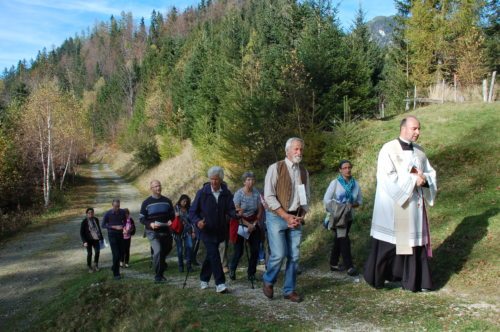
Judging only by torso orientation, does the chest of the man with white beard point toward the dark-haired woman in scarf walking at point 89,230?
no

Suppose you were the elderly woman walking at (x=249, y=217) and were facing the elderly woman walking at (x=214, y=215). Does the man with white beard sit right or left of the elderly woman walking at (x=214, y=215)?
left

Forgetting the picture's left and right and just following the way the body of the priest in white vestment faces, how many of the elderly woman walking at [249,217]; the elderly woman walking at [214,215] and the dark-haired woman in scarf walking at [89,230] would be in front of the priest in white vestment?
0

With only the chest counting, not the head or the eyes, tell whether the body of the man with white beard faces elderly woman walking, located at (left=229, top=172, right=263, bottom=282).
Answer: no

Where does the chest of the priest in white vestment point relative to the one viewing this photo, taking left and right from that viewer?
facing the viewer and to the right of the viewer

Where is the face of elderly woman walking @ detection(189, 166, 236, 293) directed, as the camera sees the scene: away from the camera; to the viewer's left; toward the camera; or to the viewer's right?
toward the camera

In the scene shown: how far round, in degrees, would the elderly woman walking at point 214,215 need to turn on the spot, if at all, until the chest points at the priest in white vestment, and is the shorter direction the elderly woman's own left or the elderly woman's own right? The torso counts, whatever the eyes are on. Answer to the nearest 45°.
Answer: approximately 45° to the elderly woman's own left

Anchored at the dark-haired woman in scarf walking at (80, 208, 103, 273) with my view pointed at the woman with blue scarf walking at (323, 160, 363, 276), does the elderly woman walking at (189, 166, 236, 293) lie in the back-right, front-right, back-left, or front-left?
front-right

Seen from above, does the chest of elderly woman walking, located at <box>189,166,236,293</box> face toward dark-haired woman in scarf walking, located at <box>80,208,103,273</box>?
no

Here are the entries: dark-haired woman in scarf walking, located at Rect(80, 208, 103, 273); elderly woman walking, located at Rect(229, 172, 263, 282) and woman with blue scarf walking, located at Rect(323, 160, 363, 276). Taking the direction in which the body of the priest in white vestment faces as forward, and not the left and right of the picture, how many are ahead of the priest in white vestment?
0

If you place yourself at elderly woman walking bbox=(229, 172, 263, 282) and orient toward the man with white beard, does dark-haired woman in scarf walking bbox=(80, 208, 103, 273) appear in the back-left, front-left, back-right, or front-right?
back-right

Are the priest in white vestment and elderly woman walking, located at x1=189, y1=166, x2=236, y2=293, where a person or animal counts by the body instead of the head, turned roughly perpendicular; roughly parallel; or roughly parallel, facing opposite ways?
roughly parallel

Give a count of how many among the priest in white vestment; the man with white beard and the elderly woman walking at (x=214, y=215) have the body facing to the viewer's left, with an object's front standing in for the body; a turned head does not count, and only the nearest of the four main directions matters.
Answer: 0

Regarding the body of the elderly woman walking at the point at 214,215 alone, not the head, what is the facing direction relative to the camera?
toward the camera

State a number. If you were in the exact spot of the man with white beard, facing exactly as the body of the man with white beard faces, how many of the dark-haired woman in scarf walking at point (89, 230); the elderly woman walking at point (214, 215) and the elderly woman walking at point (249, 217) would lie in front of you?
0

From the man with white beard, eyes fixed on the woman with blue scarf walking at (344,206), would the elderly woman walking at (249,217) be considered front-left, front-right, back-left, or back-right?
front-left

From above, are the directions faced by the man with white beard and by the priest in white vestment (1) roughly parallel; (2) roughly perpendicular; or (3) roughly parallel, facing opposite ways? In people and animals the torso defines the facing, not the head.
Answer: roughly parallel

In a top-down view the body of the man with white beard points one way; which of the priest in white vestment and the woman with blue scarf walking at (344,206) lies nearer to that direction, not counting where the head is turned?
the priest in white vestment

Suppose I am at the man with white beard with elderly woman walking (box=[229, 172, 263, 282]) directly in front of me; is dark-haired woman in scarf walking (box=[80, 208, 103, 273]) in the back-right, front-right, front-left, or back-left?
front-left
